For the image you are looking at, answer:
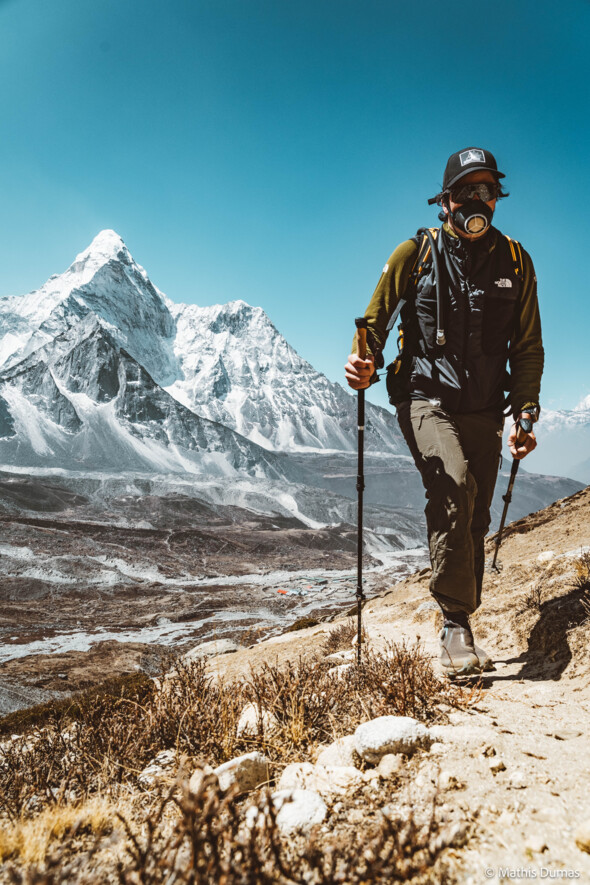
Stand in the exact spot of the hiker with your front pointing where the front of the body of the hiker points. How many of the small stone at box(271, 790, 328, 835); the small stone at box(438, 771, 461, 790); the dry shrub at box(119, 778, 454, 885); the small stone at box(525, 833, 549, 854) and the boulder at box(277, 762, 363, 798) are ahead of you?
5

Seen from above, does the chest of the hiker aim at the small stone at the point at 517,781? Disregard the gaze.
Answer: yes

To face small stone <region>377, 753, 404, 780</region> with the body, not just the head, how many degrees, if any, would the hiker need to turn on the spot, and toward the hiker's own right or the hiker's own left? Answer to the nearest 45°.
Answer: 0° — they already face it

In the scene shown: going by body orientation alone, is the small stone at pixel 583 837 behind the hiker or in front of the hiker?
in front

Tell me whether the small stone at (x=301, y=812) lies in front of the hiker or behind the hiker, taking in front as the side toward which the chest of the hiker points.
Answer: in front

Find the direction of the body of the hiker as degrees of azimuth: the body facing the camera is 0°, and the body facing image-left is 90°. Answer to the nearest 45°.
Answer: approximately 0°
